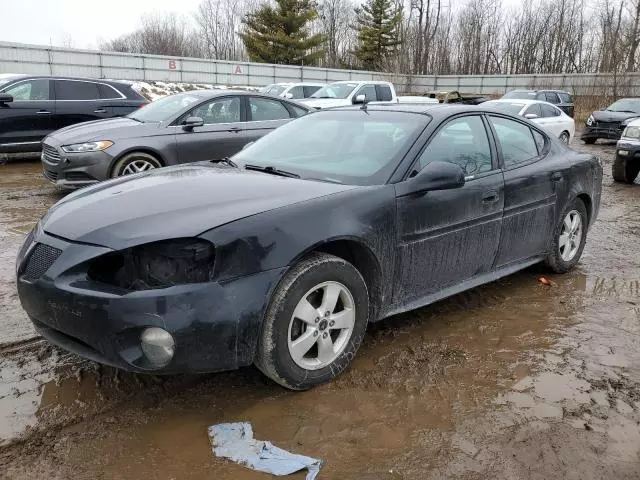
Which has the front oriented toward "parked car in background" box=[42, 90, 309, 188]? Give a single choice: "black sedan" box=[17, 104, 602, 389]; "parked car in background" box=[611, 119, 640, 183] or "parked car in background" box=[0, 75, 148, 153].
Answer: "parked car in background" box=[611, 119, 640, 183]

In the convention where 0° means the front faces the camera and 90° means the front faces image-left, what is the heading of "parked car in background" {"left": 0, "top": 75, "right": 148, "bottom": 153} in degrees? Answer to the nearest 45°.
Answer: approximately 90°

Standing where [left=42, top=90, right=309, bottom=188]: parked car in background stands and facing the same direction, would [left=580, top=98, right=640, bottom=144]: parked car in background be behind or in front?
behind

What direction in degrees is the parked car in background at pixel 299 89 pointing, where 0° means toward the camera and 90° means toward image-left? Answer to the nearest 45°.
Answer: approximately 45°

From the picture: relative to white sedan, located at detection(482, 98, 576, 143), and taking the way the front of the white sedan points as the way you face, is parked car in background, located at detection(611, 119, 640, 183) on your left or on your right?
on your left

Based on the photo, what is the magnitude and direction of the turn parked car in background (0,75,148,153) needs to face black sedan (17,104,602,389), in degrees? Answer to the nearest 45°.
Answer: approximately 90° to its left

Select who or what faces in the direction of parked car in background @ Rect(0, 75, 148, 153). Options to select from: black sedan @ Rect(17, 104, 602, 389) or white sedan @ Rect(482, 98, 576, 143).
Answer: the white sedan

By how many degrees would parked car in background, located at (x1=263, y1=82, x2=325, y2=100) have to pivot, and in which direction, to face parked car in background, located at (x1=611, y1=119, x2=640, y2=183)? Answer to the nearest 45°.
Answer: approximately 90° to its left

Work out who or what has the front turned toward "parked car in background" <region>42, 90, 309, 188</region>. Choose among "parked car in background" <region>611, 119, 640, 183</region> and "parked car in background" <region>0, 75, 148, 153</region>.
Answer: "parked car in background" <region>611, 119, 640, 183</region>
